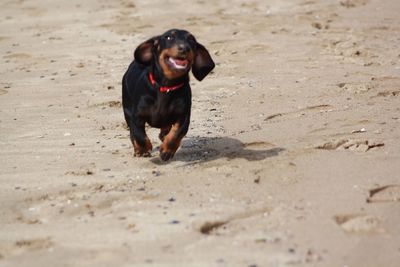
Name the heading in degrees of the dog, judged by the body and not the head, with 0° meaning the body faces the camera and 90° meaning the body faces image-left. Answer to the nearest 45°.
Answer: approximately 0°
